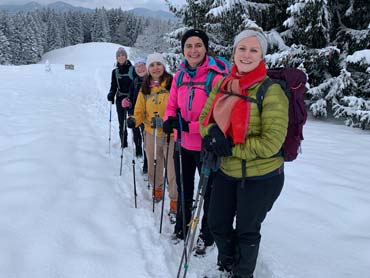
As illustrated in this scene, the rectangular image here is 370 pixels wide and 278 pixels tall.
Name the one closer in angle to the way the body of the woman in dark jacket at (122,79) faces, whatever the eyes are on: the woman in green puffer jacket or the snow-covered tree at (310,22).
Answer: the woman in green puffer jacket

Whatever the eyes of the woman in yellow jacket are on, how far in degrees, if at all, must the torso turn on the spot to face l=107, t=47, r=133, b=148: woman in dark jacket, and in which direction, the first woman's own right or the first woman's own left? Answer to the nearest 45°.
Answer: approximately 180°

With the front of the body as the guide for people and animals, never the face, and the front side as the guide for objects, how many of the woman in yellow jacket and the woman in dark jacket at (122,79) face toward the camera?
2

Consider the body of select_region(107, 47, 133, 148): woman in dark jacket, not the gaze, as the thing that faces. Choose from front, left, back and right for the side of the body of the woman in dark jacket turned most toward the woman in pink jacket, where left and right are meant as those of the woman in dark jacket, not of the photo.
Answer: front

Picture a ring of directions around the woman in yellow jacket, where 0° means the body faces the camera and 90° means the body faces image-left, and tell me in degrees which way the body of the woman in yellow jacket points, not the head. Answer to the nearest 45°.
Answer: approximately 0°

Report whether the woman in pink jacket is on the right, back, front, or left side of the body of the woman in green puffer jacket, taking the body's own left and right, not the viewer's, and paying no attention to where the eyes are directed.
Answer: right

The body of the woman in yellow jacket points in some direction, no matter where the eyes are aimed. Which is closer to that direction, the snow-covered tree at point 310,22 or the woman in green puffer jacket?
the woman in green puffer jacket

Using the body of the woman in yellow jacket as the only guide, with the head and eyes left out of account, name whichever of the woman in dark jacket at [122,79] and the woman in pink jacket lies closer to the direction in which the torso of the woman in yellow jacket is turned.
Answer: the woman in pink jacket

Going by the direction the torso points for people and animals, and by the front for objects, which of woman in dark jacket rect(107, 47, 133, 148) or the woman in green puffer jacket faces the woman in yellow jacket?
the woman in dark jacket

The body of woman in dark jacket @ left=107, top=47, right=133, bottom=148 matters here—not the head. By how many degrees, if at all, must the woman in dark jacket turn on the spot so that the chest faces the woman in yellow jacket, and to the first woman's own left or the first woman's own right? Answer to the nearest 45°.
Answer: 0° — they already face them

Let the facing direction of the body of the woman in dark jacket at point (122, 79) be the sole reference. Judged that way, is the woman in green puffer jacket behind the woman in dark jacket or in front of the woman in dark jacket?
in front

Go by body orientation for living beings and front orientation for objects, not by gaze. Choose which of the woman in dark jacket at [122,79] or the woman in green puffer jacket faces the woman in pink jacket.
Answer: the woman in dark jacket
